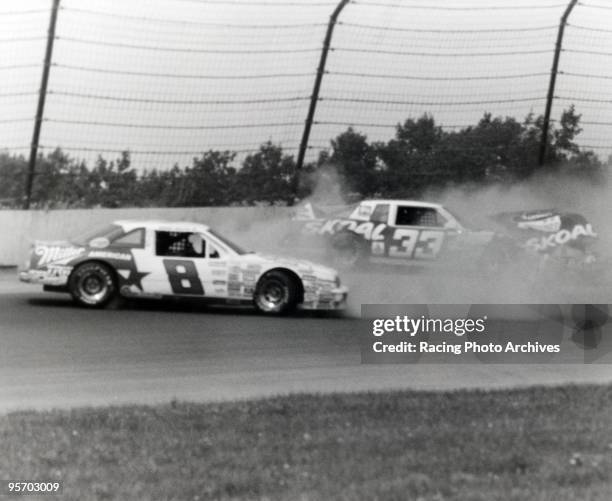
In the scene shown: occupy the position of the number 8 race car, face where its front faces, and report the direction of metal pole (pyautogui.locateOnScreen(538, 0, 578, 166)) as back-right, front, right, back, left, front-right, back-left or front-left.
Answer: front-left

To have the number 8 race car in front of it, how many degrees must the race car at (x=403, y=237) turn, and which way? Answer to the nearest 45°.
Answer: approximately 135° to its right

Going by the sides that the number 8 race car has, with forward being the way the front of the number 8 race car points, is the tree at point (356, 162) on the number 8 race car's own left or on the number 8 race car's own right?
on the number 8 race car's own left

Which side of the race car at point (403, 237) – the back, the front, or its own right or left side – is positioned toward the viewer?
right

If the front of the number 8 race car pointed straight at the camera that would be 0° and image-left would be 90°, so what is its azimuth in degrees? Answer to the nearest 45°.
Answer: approximately 270°

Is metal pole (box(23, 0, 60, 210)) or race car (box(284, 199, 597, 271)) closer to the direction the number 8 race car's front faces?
the race car

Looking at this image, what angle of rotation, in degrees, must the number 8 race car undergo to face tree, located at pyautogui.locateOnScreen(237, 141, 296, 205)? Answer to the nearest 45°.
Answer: approximately 90° to its left

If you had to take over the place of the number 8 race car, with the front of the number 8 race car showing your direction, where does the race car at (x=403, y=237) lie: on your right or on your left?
on your left

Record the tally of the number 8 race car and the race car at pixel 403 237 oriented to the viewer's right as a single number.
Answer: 2

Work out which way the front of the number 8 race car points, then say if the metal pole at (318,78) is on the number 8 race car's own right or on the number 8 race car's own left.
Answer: on the number 8 race car's own left
